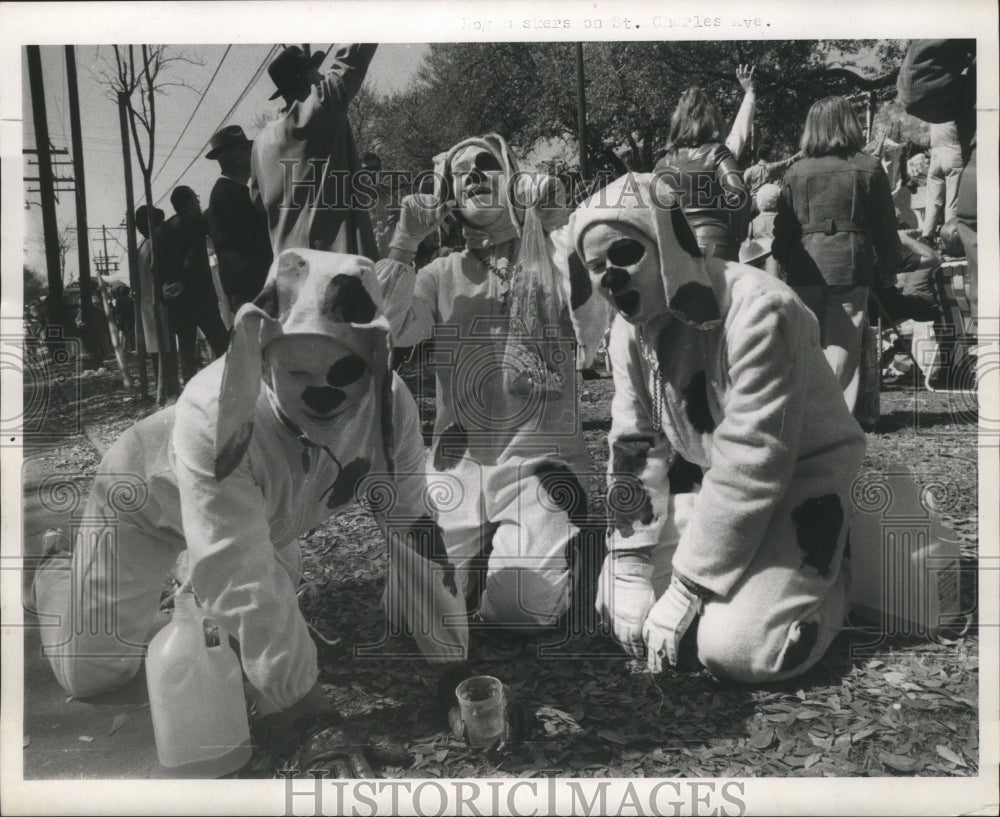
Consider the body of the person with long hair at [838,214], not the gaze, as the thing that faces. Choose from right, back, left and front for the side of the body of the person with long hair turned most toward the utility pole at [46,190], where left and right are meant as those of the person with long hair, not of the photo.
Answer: left

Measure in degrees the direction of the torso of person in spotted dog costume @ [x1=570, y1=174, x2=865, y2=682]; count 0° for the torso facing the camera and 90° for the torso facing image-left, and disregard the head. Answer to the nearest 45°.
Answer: approximately 45°

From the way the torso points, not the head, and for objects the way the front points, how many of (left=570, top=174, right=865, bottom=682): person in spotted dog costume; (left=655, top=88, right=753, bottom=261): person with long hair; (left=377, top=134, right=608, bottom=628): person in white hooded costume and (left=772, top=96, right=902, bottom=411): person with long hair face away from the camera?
2

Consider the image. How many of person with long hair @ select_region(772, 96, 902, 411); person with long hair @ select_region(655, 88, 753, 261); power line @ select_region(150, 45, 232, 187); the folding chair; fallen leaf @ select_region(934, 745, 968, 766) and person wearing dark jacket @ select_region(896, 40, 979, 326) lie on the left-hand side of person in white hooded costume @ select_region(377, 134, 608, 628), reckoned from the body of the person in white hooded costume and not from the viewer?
5

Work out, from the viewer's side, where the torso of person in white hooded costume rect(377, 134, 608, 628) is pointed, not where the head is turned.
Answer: toward the camera

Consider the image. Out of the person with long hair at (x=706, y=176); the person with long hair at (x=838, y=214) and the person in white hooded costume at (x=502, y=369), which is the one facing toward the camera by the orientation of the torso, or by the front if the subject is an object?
the person in white hooded costume

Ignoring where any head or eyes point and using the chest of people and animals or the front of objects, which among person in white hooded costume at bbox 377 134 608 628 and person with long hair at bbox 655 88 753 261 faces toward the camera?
the person in white hooded costume

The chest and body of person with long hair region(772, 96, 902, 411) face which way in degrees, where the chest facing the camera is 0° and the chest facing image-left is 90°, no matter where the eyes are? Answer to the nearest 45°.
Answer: approximately 180°

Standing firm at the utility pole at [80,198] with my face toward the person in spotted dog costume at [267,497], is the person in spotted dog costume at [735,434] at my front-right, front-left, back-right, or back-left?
front-left

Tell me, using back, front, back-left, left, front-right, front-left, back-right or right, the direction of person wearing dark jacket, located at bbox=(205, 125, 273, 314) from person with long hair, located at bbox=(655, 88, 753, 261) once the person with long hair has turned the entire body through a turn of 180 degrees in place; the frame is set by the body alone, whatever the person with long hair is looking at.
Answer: right

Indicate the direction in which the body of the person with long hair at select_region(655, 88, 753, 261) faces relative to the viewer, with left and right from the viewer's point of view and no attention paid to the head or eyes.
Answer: facing away from the viewer

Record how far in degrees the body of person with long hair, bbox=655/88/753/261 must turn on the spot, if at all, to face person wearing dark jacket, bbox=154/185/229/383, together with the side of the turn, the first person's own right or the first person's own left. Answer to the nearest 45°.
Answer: approximately 90° to the first person's own left

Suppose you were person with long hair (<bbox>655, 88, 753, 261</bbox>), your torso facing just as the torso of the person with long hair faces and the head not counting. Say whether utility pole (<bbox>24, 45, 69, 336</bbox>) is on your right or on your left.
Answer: on your left
